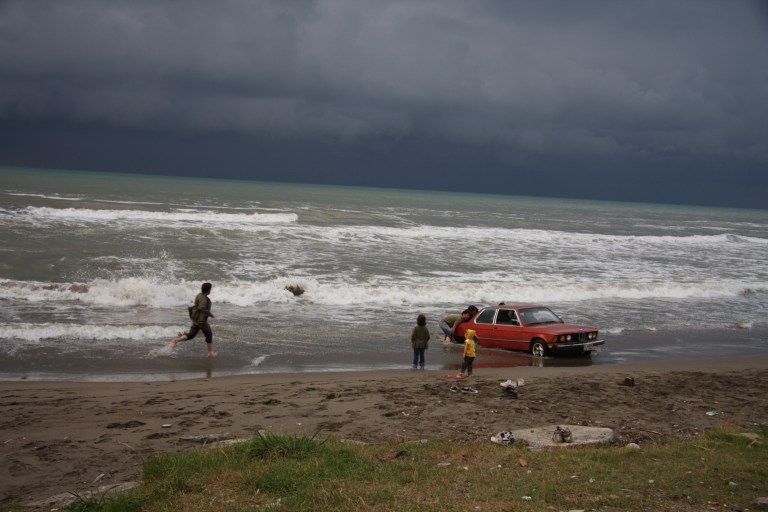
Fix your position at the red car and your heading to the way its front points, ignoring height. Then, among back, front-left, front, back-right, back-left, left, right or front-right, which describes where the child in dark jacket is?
right

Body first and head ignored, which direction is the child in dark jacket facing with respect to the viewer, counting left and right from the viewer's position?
facing away from the viewer

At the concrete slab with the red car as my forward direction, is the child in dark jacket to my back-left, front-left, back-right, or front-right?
front-left

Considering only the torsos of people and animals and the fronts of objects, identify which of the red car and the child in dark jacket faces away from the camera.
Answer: the child in dark jacket

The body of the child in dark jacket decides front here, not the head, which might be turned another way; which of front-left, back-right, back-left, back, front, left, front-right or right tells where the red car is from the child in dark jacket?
front-right

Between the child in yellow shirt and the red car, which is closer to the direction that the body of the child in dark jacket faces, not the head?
the red car

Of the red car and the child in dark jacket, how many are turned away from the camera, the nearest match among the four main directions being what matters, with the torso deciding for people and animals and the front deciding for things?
1

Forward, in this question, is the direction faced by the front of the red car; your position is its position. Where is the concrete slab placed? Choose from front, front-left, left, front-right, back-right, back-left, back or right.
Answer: front-right

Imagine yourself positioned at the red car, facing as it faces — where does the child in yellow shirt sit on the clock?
The child in yellow shirt is roughly at 2 o'clock from the red car.

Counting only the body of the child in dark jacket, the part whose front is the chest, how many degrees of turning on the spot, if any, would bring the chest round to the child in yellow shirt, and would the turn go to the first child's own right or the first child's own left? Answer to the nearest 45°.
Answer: approximately 135° to the first child's own right

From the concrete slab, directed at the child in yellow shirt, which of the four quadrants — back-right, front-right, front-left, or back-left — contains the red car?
front-right

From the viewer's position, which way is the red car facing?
facing the viewer and to the right of the viewer

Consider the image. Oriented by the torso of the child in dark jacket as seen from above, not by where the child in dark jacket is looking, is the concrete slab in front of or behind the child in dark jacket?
behind
